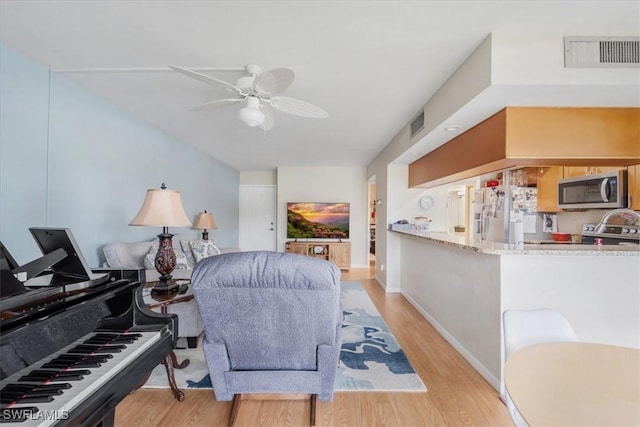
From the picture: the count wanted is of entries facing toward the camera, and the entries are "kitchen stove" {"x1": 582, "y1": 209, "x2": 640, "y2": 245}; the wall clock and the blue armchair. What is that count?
2

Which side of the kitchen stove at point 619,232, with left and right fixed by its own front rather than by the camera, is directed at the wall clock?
right

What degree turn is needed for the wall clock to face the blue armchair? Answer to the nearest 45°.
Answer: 0° — it already faces it

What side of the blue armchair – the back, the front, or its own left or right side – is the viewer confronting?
back

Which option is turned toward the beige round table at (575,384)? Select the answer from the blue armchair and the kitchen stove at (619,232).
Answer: the kitchen stove

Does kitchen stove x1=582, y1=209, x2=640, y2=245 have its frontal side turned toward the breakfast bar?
yes

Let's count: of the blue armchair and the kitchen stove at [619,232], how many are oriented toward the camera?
1

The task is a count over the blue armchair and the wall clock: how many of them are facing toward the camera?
1
